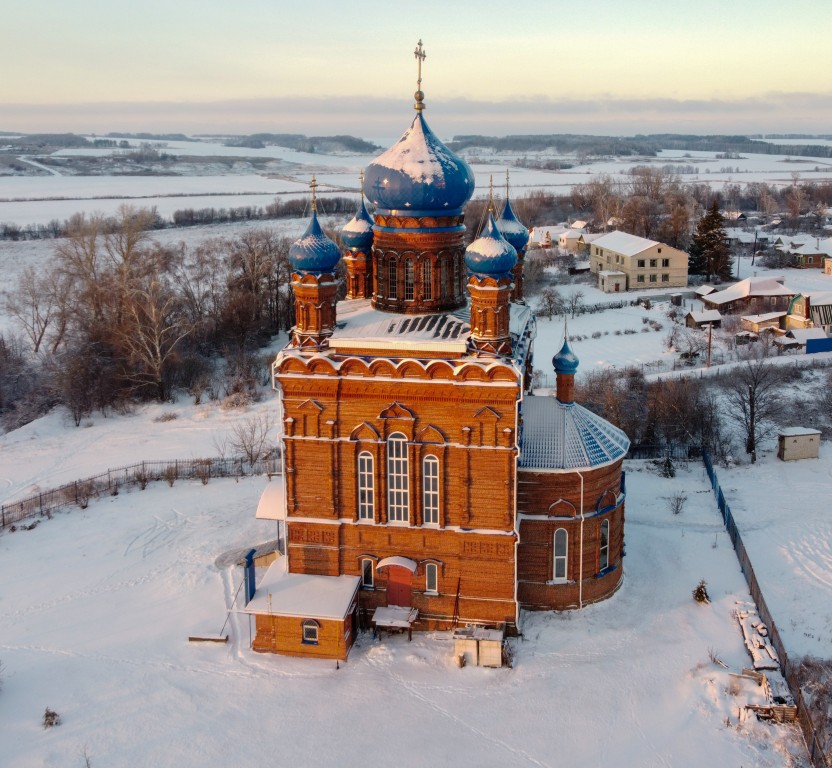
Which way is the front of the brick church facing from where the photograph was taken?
facing to the left of the viewer

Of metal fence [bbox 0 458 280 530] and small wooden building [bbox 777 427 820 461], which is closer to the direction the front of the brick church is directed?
the metal fence

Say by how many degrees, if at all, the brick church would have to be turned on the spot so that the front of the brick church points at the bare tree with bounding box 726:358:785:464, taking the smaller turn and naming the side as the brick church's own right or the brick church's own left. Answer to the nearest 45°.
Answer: approximately 135° to the brick church's own left

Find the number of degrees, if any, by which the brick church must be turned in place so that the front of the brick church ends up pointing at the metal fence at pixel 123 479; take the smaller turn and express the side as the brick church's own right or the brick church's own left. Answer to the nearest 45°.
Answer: approximately 45° to the brick church's own right

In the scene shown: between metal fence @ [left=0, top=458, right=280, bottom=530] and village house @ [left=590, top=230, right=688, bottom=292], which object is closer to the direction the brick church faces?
the metal fence

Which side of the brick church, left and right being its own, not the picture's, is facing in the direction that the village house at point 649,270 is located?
back
